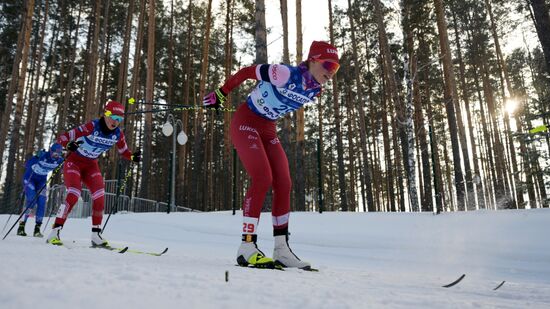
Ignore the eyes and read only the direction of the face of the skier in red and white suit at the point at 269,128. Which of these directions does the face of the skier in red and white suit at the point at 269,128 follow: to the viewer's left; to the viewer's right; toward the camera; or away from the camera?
to the viewer's right

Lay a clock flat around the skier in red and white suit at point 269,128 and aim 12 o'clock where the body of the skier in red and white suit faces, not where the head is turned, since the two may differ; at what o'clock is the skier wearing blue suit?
The skier wearing blue suit is roughly at 6 o'clock from the skier in red and white suit.

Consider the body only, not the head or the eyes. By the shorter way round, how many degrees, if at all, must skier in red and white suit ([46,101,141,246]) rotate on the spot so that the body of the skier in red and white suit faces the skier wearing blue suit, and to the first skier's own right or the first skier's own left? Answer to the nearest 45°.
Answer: approximately 135° to the first skier's own left

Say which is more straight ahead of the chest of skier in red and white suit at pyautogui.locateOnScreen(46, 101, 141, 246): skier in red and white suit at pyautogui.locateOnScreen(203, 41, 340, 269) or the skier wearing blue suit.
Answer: the skier in red and white suit

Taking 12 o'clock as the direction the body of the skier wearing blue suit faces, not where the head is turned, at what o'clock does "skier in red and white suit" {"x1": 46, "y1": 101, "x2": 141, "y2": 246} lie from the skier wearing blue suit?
The skier in red and white suit is roughly at 1 o'clock from the skier wearing blue suit.

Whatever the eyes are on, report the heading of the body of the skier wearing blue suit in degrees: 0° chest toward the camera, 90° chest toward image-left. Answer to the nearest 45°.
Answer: approximately 315°

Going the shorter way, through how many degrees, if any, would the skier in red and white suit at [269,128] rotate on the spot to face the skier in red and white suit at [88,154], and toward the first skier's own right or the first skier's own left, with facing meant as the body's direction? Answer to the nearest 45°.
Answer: approximately 180°

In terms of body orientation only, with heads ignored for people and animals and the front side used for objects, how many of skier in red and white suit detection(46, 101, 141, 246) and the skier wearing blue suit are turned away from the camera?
0

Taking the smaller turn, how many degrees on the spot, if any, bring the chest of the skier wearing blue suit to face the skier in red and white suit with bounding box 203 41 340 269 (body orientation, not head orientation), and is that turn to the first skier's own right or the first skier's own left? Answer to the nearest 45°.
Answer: approximately 45° to the first skier's own right

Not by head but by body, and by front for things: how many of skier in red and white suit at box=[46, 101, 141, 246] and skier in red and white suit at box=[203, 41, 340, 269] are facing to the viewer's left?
0
